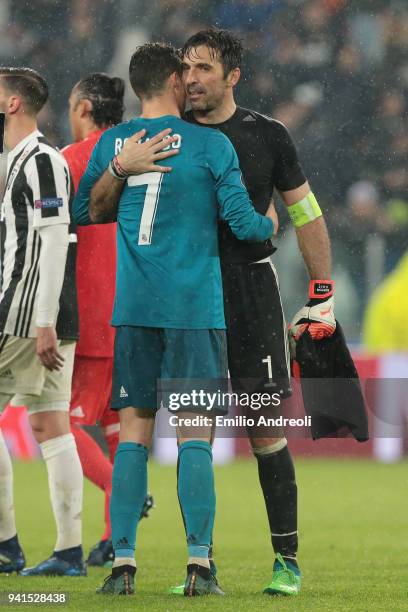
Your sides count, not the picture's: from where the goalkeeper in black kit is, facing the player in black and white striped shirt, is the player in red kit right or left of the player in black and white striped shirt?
right

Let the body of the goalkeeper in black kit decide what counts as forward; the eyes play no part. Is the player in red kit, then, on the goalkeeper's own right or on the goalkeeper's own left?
on the goalkeeper's own right
